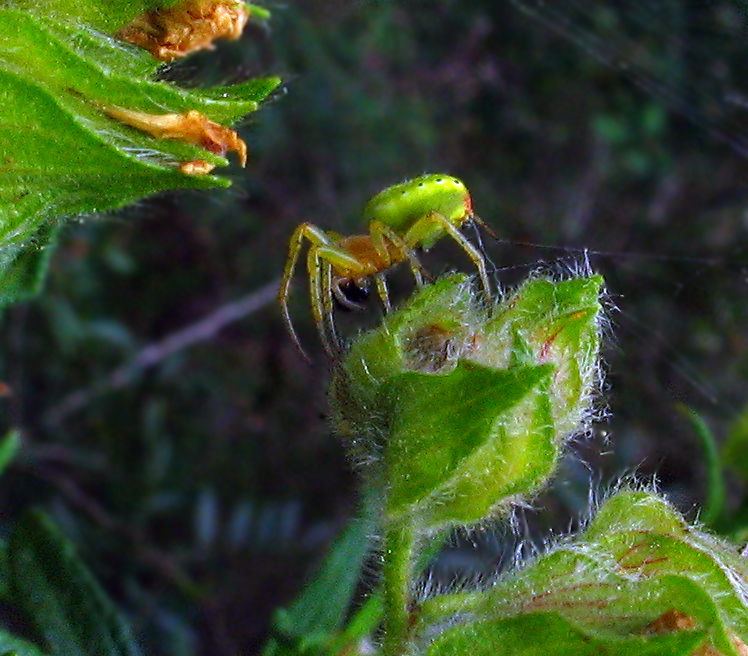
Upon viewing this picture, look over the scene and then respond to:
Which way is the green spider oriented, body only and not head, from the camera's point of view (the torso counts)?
to the viewer's left

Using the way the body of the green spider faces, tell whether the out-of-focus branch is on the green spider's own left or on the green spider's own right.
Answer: on the green spider's own right
